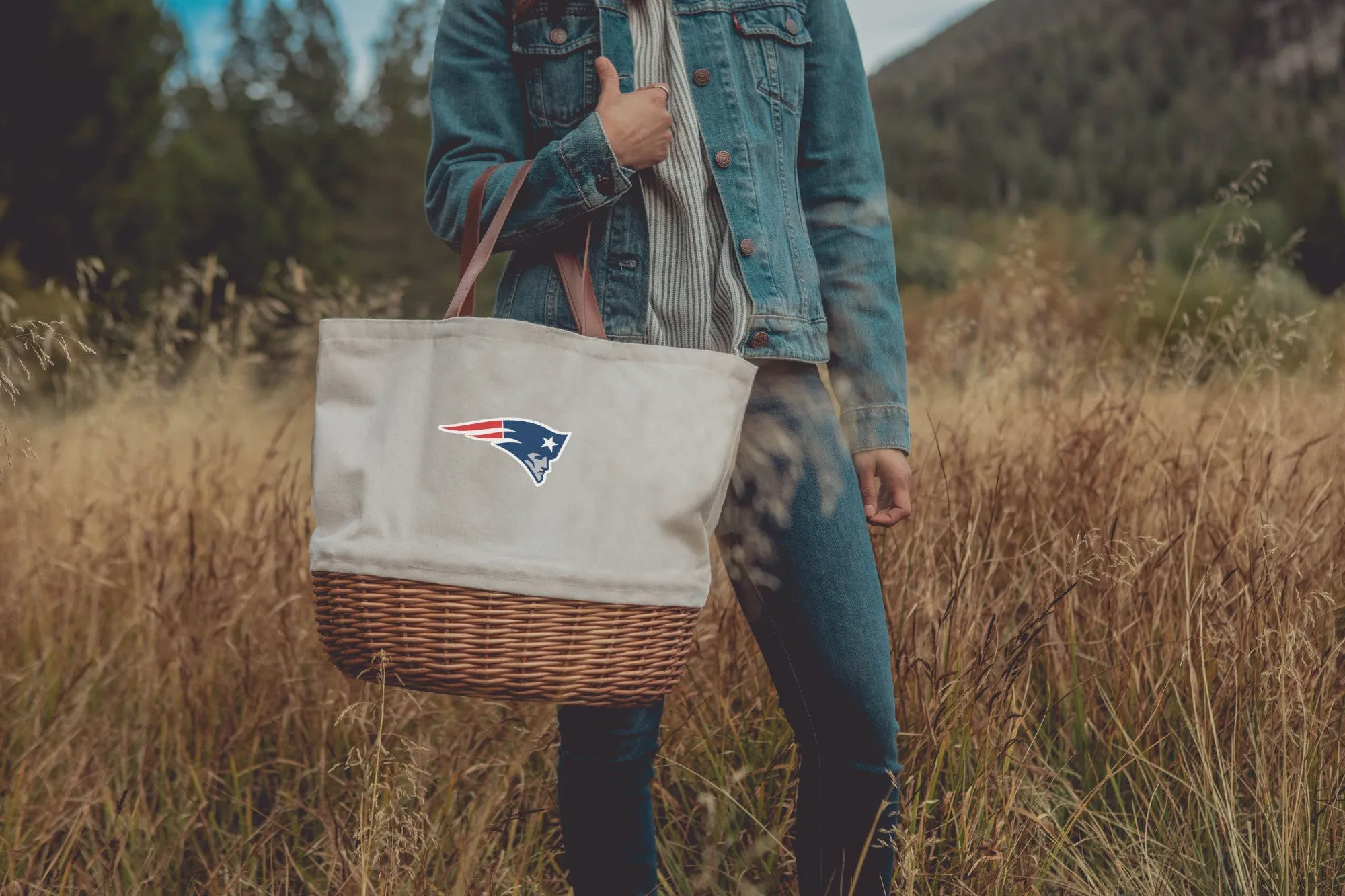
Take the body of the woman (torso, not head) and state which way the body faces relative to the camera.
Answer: toward the camera

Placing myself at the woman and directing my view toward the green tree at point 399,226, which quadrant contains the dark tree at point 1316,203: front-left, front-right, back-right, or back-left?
front-right

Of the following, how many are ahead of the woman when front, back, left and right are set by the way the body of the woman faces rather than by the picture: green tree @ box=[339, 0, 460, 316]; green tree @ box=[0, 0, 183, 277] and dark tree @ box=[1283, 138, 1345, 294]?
0

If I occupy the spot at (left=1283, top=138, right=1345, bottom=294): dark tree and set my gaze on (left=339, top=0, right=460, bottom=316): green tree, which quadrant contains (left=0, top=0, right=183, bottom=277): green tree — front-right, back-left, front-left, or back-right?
front-left

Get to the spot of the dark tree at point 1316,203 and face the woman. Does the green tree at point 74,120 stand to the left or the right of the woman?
right

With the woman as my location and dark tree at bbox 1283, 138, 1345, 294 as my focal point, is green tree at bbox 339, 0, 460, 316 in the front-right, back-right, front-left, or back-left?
front-left

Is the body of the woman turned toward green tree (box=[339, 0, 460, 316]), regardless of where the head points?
no

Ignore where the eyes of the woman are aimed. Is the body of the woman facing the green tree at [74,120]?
no

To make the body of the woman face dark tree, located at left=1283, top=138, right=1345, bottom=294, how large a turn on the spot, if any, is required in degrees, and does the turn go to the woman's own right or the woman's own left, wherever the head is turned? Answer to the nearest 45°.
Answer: approximately 135° to the woman's own left
